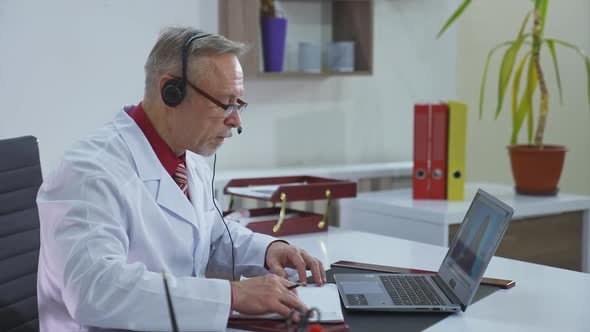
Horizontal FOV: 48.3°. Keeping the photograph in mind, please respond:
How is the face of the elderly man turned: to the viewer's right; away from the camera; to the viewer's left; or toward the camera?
to the viewer's right

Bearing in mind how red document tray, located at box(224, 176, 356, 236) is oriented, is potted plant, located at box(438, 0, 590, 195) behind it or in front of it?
behind

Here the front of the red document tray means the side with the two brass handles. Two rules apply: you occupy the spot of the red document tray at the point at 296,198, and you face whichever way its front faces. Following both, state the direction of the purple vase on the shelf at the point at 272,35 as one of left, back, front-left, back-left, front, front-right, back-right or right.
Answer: back-right

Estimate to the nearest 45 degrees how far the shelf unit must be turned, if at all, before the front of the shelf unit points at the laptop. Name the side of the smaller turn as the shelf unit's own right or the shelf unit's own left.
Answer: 0° — it already faces it

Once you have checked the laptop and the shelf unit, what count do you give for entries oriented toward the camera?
1

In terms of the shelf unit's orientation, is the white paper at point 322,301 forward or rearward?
forward

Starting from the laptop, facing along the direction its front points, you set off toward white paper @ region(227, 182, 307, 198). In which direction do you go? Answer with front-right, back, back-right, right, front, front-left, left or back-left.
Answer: front-right

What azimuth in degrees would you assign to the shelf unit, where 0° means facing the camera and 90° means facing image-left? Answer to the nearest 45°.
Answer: approximately 0°

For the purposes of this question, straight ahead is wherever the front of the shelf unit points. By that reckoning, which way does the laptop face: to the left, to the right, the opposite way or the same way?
to the right

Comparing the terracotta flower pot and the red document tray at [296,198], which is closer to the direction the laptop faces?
the red document tray

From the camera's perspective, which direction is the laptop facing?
to the viewer's left

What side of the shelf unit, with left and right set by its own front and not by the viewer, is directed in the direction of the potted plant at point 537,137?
left
